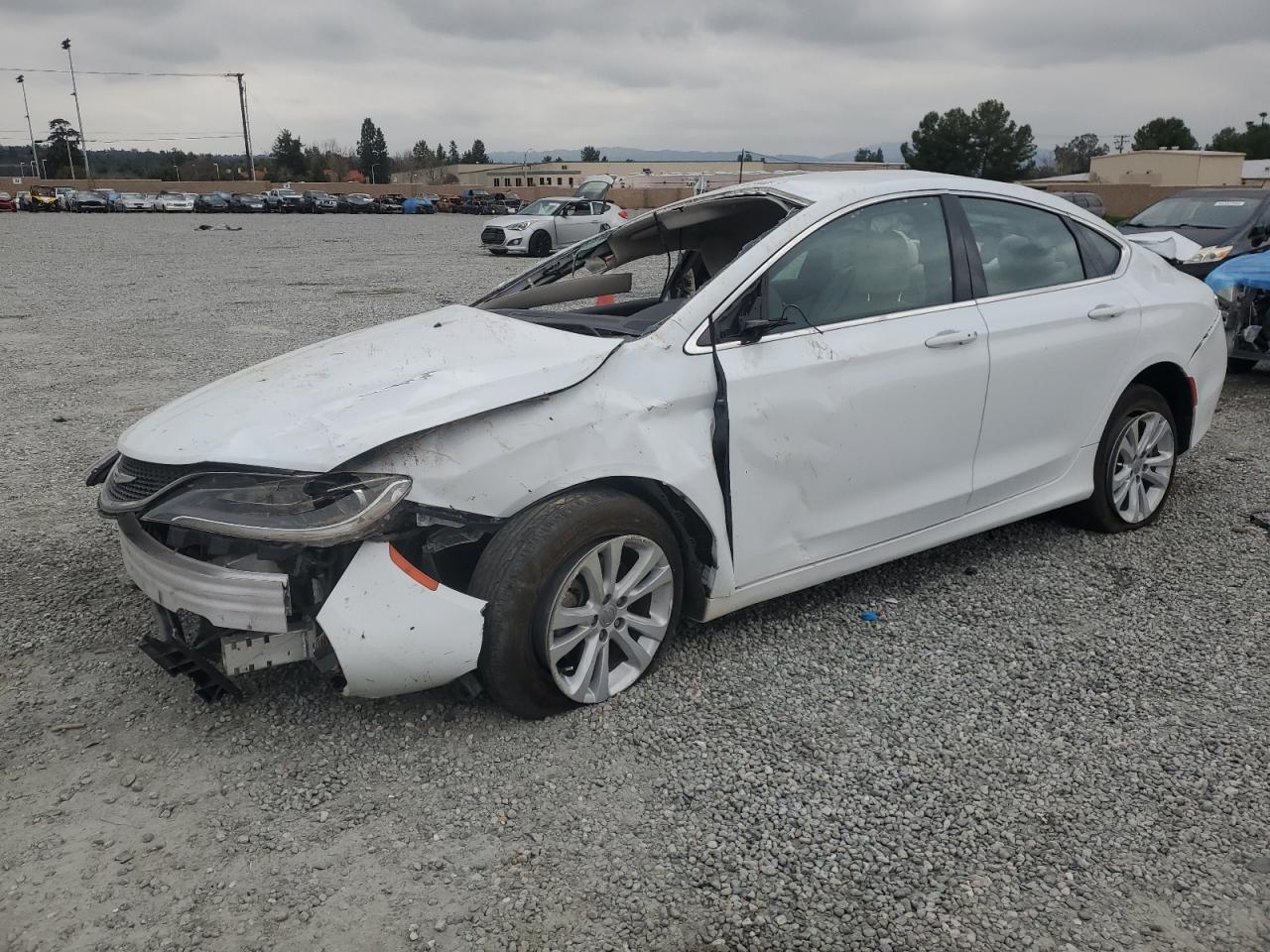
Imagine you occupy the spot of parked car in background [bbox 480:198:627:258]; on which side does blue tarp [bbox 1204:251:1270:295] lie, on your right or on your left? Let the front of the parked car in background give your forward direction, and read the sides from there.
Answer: on your left

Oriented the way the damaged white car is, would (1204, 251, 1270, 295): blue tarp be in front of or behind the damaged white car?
behind

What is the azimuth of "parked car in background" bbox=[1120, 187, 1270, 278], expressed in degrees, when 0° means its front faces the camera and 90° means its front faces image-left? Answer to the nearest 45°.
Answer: approximately 45°

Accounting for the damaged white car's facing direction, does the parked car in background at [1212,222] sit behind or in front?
behind

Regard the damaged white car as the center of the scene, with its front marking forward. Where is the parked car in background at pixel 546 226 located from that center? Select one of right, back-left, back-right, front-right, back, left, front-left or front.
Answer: back-right

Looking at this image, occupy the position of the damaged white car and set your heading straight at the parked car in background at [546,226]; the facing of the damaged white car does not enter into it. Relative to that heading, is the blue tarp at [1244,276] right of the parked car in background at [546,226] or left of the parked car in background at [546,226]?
right
